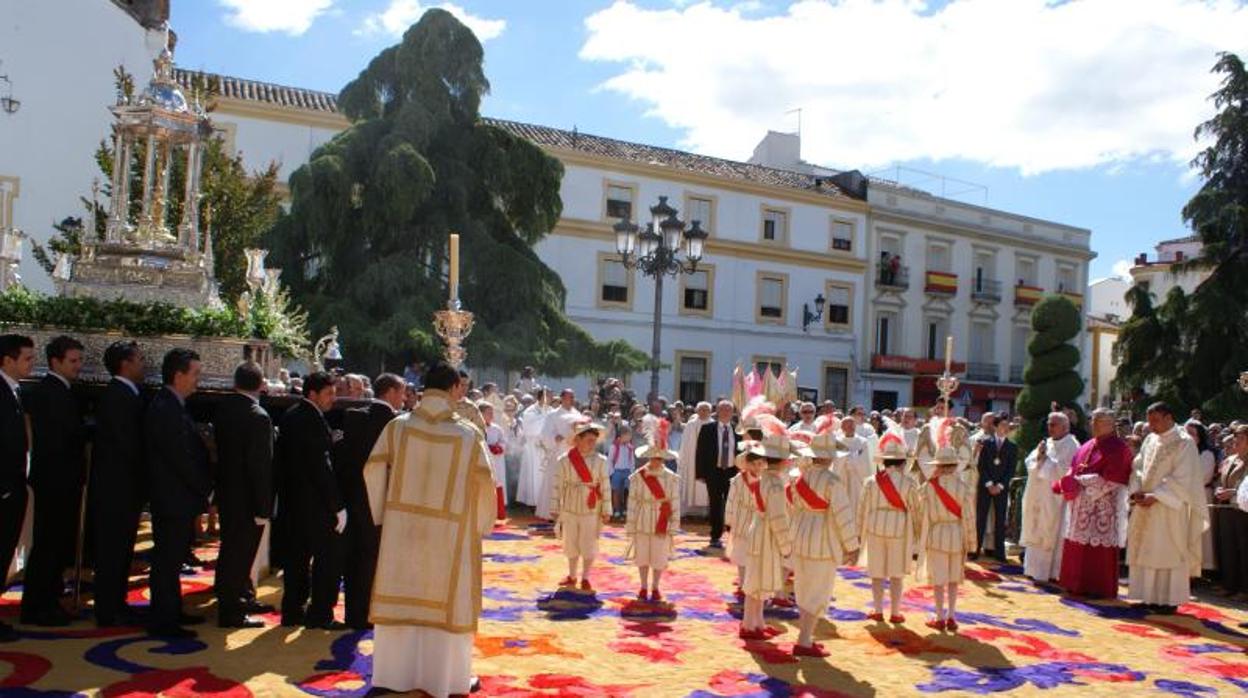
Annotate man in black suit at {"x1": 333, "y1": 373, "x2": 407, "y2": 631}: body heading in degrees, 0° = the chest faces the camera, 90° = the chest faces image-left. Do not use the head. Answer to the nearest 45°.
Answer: approximately 270°

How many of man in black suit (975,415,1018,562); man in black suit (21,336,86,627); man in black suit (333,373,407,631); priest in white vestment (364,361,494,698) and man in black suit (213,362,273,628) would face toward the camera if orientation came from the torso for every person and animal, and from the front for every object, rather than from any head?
1

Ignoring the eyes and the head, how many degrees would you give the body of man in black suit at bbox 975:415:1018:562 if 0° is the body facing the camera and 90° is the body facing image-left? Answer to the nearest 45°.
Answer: approximately 0°

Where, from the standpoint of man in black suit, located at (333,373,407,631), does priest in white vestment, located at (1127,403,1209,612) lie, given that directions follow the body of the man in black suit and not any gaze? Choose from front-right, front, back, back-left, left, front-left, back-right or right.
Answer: front

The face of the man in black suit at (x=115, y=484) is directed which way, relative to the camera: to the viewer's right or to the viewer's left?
to the viewer's right

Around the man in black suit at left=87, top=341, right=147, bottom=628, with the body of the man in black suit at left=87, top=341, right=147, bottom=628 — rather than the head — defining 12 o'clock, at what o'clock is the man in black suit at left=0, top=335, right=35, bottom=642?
the man in black suit at left=0, top=335, right=35, bottom=642 is roughly at 6 o'clock from the man in black suit at left=87, top=341, right=147, bottom=628.

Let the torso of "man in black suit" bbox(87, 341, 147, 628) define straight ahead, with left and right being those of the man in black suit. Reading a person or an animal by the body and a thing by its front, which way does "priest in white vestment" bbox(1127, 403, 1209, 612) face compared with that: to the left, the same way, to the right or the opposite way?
the opposite way

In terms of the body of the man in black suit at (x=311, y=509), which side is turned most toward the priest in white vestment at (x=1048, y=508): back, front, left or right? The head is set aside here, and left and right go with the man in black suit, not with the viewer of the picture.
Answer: front

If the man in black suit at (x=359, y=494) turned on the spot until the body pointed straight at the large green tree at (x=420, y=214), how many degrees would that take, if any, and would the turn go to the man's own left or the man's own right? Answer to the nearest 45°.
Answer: approximately 90° to the man's own left

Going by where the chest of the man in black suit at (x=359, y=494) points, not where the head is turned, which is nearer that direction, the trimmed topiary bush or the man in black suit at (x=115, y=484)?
the trimmed topiary bush

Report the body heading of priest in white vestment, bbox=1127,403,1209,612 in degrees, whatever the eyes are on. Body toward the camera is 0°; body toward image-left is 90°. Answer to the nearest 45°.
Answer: approximately 45°

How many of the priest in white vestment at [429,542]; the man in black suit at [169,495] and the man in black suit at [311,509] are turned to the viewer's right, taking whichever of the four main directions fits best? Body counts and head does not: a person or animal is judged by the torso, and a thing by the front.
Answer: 2

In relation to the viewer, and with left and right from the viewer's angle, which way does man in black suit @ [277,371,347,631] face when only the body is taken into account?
facing to the right of the viewer

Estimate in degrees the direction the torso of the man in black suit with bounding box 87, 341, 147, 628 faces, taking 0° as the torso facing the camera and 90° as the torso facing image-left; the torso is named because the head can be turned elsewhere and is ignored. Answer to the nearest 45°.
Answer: approximately 270°

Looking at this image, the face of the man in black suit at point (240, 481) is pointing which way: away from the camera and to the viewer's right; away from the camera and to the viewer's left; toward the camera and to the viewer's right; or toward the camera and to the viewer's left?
away from the camera and to the viewer's right

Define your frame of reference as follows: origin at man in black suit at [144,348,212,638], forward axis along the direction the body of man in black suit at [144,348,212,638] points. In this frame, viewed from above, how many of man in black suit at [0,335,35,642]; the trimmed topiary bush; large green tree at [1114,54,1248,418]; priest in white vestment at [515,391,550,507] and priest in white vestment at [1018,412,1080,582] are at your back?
1
